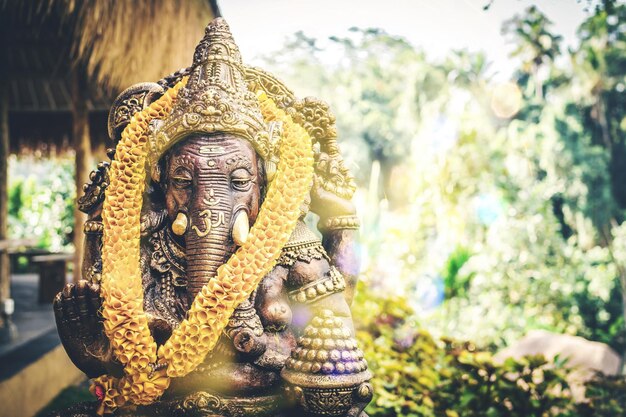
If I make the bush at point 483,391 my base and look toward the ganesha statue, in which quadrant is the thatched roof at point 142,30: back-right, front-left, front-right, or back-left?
front-right

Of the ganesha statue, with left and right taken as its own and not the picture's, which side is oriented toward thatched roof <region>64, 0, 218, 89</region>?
back

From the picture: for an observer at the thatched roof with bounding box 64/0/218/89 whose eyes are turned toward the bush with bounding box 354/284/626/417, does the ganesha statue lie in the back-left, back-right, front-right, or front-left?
front-right

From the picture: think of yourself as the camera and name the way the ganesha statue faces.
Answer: facing the viewer

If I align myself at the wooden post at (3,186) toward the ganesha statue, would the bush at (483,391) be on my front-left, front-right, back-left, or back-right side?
front-left

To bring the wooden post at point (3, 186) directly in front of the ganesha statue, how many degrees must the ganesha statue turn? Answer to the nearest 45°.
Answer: approximately 135° to its right

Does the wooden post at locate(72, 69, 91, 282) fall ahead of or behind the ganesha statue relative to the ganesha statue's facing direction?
behind

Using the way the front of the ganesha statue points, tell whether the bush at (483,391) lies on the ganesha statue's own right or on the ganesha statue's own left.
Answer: on the ganesha statue's own left
